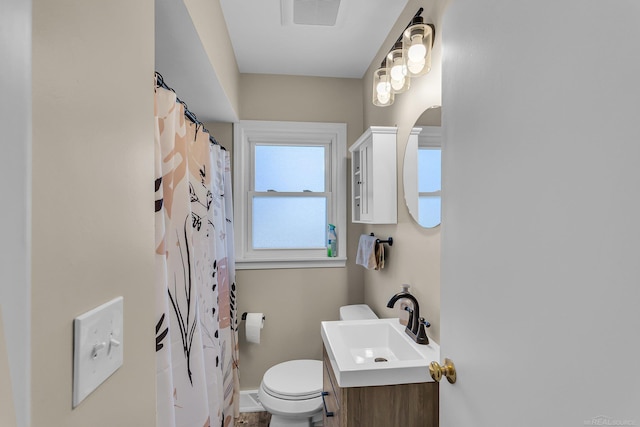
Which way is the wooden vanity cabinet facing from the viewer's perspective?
to the viewer's left

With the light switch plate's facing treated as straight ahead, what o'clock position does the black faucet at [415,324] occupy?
The black faucet is roughly at 10 o'clock from the light switch plate.

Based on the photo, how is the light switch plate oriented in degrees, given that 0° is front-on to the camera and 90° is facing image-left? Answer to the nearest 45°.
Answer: approximately 315°

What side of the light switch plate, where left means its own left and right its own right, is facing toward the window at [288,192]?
left

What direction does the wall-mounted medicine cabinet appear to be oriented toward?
to the viewer's left

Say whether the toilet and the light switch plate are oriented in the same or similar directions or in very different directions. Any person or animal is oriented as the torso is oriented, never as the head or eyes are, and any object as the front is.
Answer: very different directions
